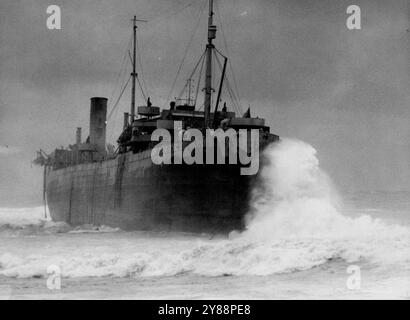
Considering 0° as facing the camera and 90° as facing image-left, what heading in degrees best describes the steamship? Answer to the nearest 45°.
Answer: approximately 315°
